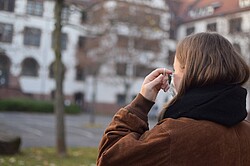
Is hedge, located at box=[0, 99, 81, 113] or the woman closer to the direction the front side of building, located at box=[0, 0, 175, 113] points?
the woman

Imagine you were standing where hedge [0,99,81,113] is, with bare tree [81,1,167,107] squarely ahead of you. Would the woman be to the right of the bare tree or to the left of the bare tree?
right

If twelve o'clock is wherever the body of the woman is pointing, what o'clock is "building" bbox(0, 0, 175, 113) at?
The building is roughly at 1 o'clock from the woman.

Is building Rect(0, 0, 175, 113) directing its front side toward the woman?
yes

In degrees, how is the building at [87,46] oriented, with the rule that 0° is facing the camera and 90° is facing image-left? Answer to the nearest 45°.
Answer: approximately 0°

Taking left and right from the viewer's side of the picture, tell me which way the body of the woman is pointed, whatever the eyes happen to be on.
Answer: facing away from the viewer and to the left of the viewer

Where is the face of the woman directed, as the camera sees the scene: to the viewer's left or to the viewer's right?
to the viewer's left

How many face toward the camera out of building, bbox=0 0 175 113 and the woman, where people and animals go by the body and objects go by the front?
1
